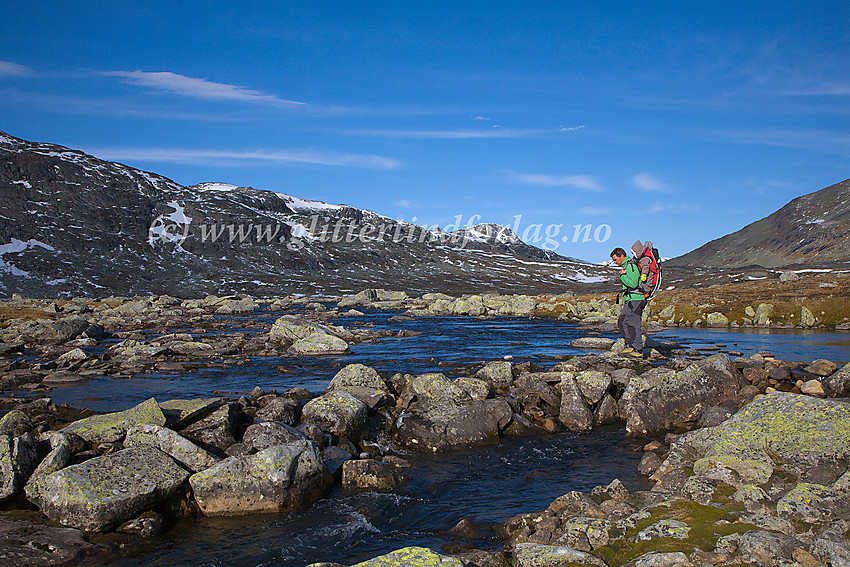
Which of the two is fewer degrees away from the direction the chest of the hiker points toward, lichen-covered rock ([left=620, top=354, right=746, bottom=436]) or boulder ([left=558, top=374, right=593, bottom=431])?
the boulder

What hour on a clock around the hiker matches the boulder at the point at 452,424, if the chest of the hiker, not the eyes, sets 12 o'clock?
The boulder is roughly at 10 o'clock from the hiker.

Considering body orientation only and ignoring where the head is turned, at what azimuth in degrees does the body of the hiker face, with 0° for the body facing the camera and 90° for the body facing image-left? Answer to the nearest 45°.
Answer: approximately 90°

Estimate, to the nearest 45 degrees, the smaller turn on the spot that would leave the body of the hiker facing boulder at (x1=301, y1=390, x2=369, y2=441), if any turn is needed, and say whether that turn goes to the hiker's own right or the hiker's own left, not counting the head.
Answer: approximately 45° to the hiker's own left

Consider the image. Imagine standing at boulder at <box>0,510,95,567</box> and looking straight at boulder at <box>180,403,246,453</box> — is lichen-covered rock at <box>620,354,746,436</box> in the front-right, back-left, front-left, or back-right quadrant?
front-right

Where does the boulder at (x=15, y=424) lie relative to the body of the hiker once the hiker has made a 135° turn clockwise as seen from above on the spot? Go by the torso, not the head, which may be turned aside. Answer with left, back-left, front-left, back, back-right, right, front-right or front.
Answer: back

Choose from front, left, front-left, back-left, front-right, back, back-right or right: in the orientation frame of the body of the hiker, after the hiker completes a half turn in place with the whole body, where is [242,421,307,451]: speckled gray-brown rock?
back-right

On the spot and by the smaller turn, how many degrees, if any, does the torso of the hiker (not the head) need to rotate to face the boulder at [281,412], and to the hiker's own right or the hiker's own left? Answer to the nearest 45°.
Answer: approximately 45° to the hiker's own left

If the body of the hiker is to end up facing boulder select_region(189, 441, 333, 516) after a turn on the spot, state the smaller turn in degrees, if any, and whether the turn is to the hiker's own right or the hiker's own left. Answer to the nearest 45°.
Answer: approximately 45° to the hiker's own left

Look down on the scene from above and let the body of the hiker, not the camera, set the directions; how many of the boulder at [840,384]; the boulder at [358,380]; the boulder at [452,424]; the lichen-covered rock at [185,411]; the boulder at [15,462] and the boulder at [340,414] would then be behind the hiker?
1

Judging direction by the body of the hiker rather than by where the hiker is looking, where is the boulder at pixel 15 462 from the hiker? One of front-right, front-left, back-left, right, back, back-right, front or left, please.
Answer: front-left

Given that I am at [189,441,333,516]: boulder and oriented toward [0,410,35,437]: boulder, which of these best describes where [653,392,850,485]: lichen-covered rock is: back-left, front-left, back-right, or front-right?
back-right

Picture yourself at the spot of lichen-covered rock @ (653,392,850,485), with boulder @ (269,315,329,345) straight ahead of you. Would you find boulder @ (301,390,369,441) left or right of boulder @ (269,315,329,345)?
left

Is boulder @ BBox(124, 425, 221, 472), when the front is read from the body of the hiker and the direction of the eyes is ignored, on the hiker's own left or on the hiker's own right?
on the hiker's own left

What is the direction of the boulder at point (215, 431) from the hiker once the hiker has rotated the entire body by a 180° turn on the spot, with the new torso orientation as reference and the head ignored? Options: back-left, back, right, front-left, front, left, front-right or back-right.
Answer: back-right

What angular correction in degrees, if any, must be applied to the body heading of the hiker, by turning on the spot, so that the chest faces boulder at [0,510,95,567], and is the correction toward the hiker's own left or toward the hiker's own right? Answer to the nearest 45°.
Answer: approximately 45° to the hiker's own left
